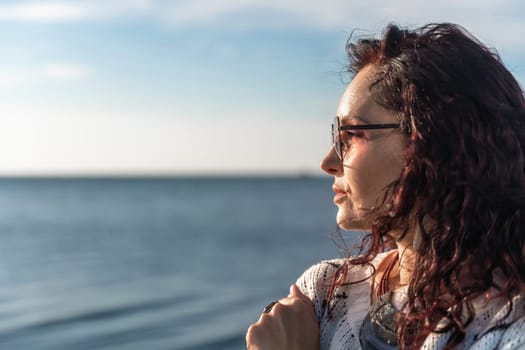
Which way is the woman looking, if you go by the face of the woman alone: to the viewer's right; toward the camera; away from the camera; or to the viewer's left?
to the viewer's left

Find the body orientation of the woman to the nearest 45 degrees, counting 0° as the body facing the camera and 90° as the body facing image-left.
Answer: approximately 45°
